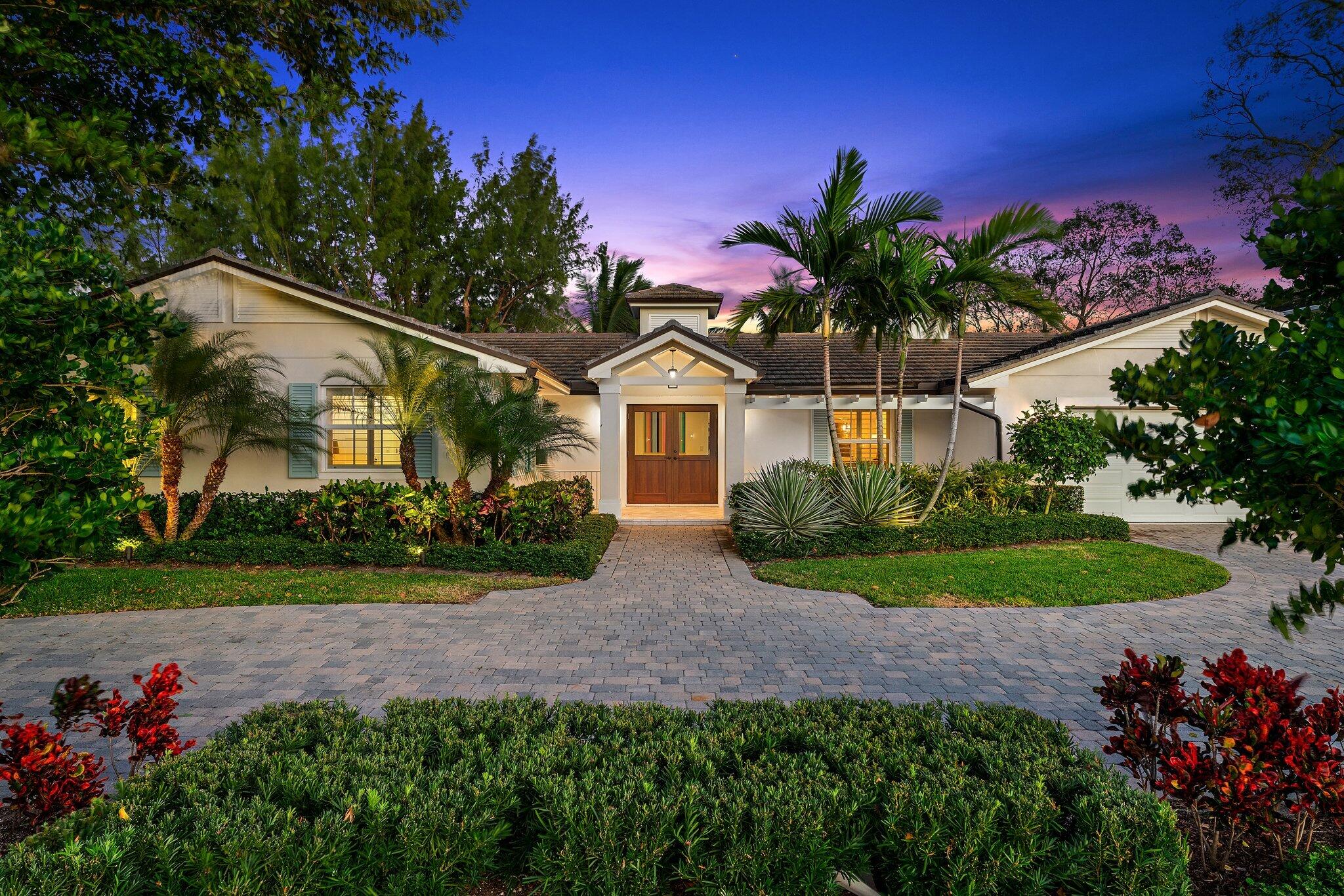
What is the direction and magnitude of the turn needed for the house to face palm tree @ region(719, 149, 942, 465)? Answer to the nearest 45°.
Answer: approximately 45° to its left

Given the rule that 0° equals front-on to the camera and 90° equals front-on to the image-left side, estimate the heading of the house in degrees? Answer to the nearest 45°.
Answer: approximately 0°

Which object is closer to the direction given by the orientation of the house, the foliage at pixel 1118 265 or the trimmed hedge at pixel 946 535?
the trimmed hedge

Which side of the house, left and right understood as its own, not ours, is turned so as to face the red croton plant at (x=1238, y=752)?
front

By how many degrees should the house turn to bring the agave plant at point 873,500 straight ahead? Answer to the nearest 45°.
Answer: approximately 45° to its left

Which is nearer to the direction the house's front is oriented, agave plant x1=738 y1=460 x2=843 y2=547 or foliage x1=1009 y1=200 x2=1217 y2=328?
the agave plant

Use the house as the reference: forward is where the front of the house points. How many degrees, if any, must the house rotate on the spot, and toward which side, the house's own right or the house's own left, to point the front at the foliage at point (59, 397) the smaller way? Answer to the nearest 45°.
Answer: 0° — it already faces it

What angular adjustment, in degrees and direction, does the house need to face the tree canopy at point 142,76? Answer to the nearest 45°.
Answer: approximately 45° to its right

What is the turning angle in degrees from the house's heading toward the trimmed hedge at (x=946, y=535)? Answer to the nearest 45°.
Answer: approximately 45° to its left
